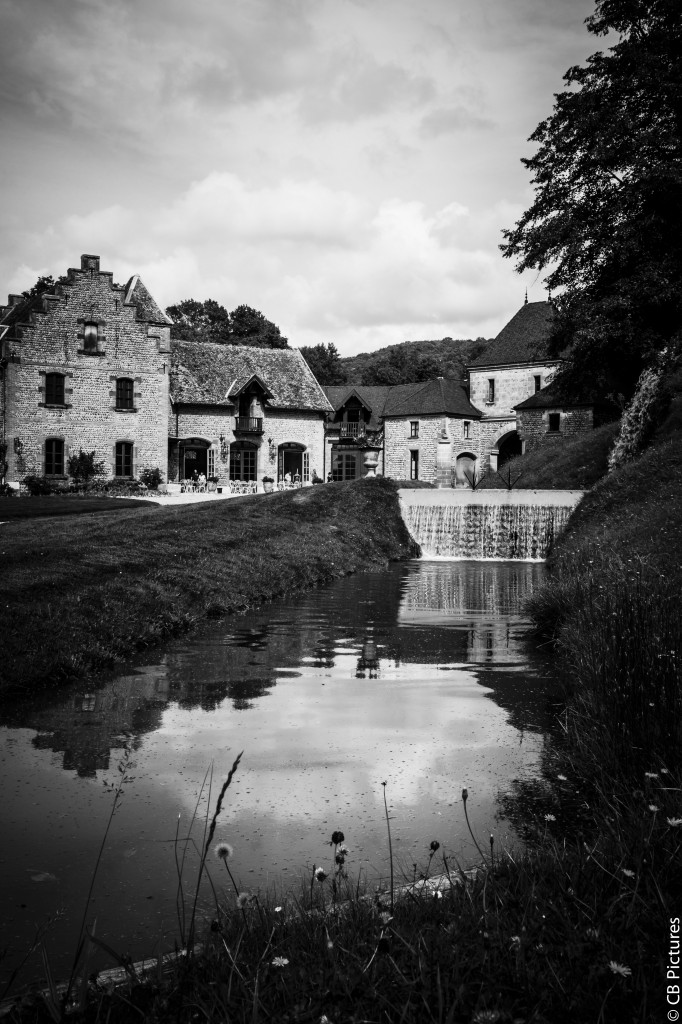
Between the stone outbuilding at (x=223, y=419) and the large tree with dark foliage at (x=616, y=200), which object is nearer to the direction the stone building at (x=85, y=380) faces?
the large tree with dark foliage

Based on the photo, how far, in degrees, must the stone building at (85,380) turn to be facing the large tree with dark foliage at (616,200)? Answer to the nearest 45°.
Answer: approximately 45° to its left

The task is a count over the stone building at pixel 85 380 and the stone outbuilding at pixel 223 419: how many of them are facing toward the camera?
2

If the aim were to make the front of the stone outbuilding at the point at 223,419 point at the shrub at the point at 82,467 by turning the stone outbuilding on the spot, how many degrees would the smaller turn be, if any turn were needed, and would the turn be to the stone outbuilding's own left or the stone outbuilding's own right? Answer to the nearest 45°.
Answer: approximately 45° to the stone outbuilding's own right

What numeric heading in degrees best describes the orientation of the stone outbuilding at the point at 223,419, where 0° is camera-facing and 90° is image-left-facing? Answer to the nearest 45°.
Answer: approximately 0°

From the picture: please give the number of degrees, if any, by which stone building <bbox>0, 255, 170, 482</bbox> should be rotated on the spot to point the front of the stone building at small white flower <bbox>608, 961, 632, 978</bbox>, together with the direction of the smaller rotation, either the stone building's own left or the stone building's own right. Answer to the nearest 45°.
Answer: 0° — it already faces it
